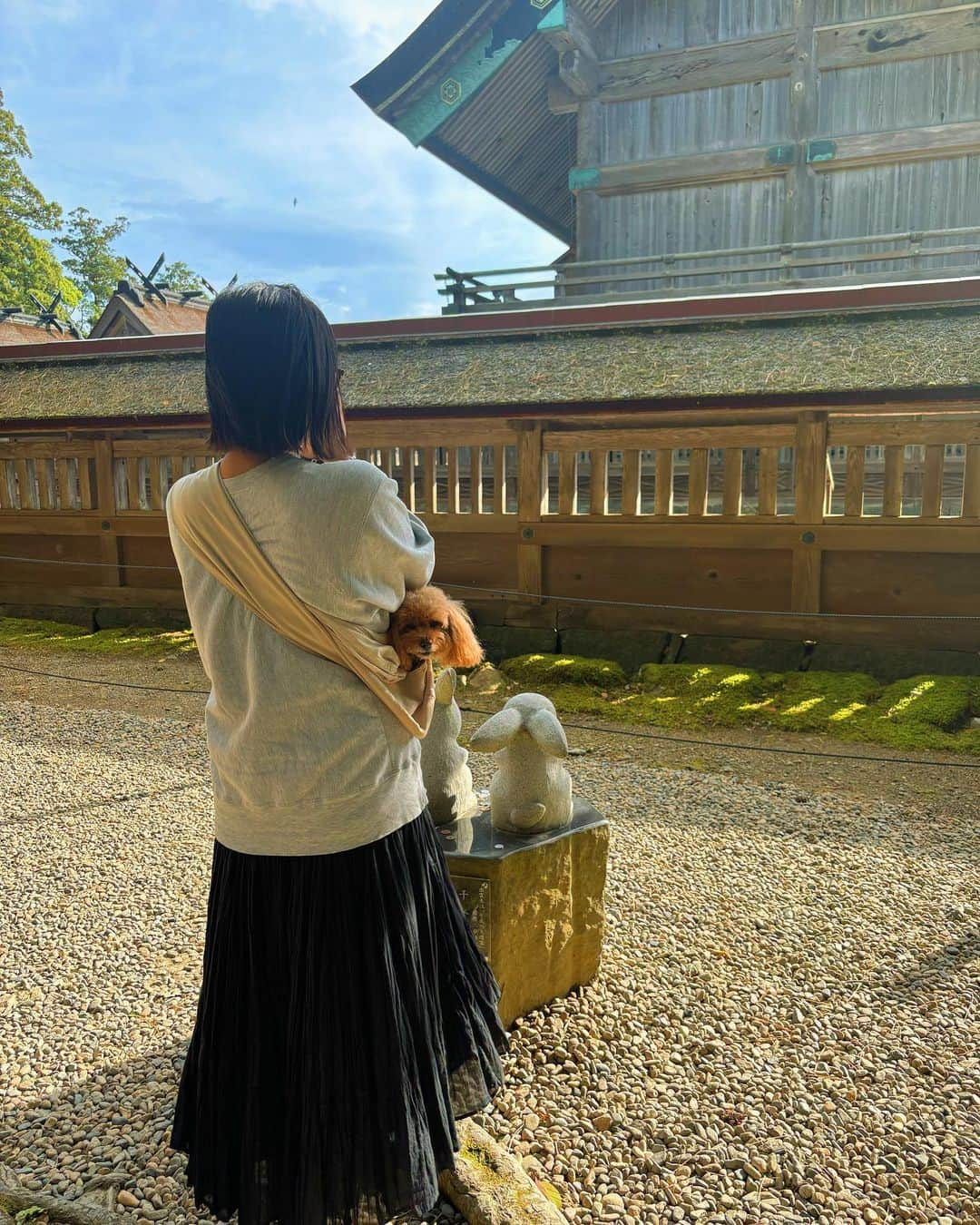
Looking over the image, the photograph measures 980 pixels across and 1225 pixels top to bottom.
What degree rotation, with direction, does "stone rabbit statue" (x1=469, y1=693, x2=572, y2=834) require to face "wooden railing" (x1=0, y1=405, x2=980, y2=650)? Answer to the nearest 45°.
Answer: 0° — it already faces it

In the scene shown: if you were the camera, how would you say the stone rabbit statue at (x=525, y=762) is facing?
facing away from the viewer

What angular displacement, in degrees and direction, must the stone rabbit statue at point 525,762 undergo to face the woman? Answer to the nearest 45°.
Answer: approximately 180°

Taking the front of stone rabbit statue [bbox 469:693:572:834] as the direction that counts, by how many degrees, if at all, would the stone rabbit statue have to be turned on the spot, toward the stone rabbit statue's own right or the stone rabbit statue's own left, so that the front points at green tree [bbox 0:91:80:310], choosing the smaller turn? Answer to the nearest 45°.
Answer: approximately 45° to the stone rabbit statue's own left

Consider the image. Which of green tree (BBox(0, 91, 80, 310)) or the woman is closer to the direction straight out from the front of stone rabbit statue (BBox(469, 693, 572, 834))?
the green tree

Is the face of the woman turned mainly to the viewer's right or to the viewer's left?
to the viewer's right

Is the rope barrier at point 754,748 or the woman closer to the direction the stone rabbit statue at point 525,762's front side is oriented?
the rope barrier

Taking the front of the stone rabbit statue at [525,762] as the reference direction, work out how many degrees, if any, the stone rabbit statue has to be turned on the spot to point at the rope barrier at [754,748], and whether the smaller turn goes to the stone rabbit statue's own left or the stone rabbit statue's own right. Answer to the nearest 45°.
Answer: approximately 45° to the stone rabbit statue's own right
